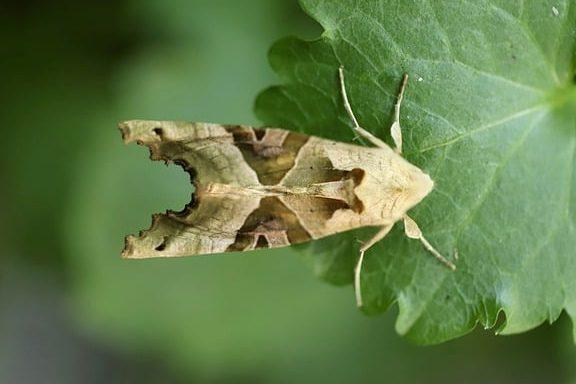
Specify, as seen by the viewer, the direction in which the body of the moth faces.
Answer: to the viewer's right
